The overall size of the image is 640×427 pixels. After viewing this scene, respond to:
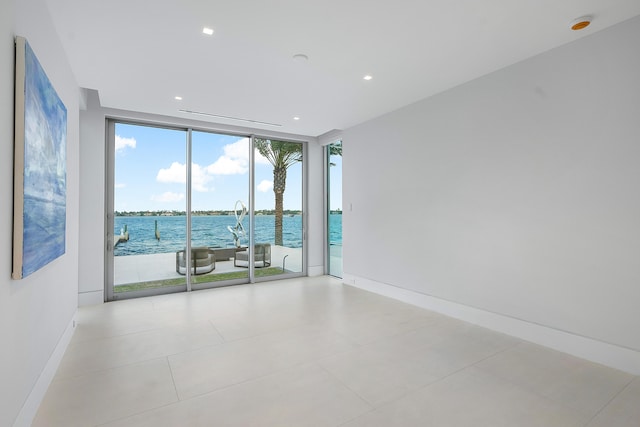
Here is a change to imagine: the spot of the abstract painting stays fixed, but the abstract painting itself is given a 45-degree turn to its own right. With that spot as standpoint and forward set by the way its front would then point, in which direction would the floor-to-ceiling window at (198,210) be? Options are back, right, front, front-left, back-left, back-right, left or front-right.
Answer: left

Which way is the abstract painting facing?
to the viewer's right

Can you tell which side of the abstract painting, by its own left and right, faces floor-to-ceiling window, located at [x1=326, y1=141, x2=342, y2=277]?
front

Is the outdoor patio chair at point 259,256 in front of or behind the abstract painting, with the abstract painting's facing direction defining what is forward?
in front

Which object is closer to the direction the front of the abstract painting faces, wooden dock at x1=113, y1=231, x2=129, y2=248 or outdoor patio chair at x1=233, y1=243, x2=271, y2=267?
the outdoor patio chair

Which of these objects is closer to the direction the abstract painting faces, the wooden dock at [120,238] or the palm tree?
the palm tree

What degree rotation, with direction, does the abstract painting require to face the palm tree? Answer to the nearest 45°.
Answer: approximately 45° to its left

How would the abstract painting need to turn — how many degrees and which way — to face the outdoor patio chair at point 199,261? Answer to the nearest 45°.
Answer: approximately 45° to its left
